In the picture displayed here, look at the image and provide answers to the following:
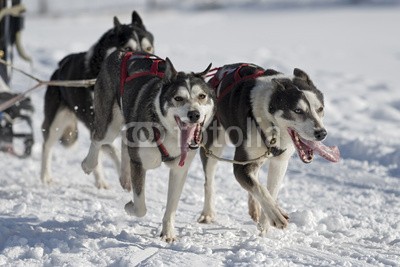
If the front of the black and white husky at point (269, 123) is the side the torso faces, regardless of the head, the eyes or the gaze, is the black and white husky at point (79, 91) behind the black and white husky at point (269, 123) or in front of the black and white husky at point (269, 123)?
behind

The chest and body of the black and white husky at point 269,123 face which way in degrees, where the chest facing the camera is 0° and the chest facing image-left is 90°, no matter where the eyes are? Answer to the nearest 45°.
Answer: approximately 315°

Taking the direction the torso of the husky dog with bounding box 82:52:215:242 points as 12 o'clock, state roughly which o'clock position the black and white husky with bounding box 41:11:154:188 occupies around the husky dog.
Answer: The black and white husky is roughly at 7 o'clock from the husky dog.

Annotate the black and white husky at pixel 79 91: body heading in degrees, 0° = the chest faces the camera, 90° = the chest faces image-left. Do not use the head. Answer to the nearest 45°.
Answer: approximately 315°

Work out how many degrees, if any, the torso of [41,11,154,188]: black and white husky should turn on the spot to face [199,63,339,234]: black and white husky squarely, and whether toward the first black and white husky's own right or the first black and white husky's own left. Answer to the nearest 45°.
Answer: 0° — it already faces it

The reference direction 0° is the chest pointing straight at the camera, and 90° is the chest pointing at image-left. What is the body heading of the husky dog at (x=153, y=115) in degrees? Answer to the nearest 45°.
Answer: approximately 315°

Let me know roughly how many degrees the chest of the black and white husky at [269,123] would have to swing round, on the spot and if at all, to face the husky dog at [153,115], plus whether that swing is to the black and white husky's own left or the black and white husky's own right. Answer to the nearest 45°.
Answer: approximately 135° to the black and white husky's own right
